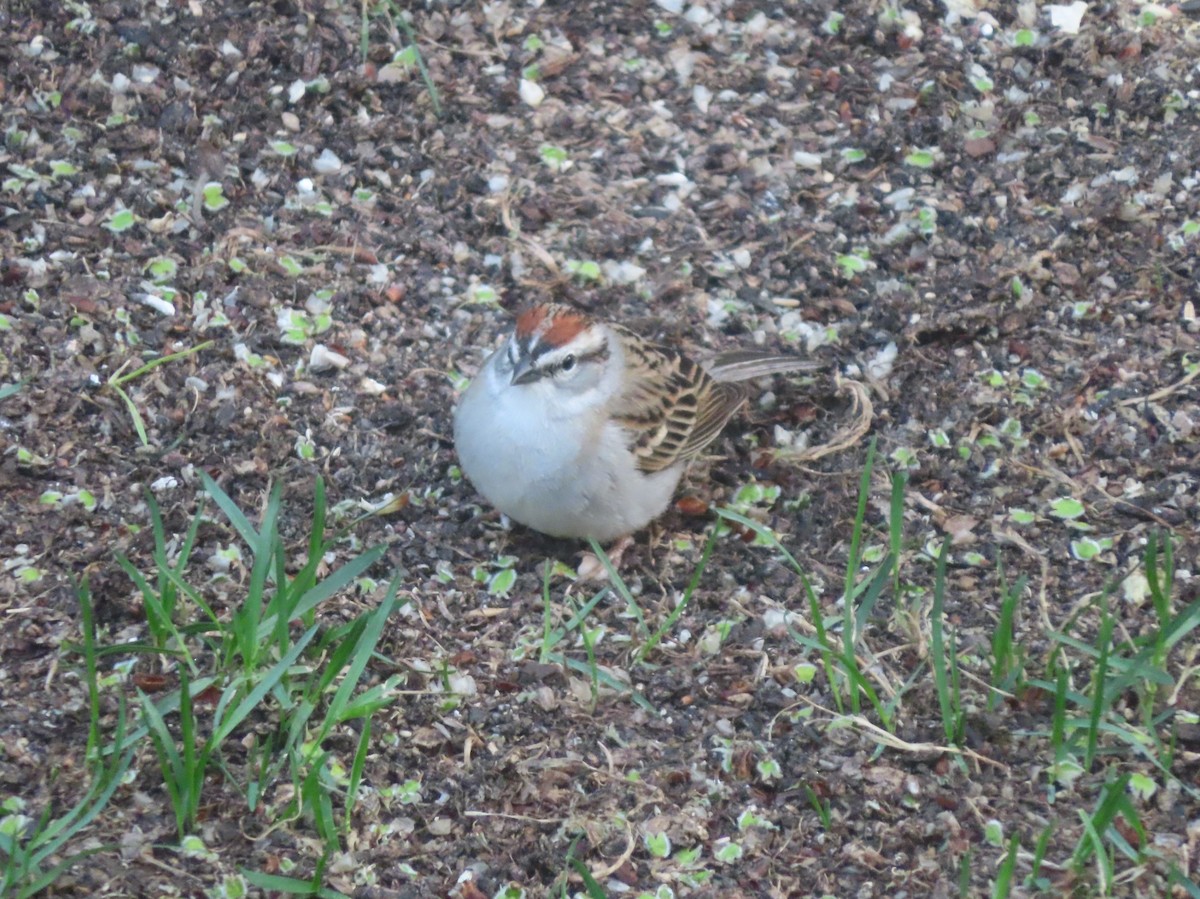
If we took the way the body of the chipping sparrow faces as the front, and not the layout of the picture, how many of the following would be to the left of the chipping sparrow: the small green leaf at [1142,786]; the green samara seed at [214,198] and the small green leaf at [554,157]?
1

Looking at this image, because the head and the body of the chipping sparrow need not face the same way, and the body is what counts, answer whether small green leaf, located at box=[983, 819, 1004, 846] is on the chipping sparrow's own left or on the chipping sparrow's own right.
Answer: on the chipping sparrow's own left

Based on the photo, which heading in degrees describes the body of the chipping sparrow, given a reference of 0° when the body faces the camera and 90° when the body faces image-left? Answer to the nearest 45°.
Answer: approximately 45°

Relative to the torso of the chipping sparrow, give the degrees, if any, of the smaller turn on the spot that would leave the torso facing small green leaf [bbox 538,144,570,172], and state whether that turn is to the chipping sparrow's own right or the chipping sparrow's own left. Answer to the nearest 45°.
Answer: approximately 135° to the chipping sparrow's own right

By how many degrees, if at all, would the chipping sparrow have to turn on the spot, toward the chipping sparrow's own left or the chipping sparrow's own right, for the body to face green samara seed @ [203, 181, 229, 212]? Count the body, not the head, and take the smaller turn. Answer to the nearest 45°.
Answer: approximately 90° to the chipping sparrow's own right

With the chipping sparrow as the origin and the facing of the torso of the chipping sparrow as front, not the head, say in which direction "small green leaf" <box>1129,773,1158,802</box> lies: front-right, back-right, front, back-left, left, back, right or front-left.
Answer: left

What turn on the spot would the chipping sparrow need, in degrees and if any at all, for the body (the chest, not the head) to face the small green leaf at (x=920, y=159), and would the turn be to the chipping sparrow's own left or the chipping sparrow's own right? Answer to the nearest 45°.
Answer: approximately 180°

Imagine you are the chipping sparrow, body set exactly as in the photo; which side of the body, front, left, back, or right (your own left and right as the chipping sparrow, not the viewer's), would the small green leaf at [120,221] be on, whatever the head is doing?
right

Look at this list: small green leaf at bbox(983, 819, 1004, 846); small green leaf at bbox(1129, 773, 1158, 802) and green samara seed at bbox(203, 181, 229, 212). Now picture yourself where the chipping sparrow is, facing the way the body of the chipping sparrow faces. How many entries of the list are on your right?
1

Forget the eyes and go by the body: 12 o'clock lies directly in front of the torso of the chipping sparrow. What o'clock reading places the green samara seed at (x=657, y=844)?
The green samara seed is roughly at 10 o'clock from the chipping sparrow.
